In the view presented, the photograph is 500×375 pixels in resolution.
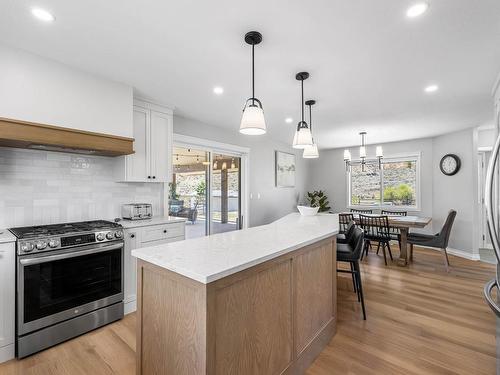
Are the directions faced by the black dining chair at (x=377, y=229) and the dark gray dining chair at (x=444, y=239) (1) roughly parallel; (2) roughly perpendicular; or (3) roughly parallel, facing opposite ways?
roughly perpendicular

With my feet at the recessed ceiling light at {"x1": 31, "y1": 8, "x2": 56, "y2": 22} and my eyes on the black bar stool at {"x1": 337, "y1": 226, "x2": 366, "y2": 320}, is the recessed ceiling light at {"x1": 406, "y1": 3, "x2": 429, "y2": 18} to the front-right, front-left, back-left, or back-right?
front-right

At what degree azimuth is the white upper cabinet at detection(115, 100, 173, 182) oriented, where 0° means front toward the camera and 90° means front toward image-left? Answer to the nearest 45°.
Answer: approximately 315°

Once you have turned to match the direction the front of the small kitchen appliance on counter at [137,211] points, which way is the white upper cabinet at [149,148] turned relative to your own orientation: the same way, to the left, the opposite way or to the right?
the same way

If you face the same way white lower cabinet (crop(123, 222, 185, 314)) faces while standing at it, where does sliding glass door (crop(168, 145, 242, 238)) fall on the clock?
The sliding glass door is roughly at 9 o'clock from the white lower cabinet.

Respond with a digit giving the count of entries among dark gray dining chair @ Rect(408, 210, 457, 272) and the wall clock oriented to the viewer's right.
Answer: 0

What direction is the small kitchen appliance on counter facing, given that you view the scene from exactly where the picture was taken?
facing the viewer and to the right of the viewer

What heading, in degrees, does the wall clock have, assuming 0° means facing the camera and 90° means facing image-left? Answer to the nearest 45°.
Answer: approximately 45°

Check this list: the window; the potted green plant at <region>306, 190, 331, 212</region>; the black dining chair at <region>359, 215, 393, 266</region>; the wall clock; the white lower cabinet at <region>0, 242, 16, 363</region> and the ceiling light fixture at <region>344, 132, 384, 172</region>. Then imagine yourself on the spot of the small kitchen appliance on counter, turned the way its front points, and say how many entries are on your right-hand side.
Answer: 1

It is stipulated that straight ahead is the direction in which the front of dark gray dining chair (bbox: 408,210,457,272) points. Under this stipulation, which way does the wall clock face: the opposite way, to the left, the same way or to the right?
to the left

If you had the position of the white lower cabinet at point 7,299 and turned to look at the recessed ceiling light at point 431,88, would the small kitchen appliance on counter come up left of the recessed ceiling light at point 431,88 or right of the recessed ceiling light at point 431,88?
left

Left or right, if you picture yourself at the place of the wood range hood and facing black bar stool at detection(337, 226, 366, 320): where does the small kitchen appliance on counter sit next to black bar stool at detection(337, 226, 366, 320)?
left

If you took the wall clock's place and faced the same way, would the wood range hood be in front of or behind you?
in front
